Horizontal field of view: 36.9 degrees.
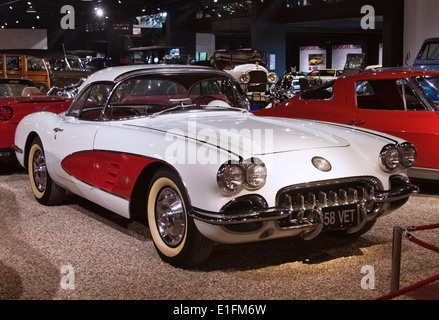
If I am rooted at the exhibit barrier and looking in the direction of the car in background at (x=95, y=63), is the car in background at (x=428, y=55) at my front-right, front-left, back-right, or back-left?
front-right

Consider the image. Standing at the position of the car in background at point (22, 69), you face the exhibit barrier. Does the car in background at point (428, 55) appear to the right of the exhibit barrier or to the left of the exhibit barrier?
left

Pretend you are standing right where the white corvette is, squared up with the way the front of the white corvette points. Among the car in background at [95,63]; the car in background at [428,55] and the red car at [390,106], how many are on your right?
0

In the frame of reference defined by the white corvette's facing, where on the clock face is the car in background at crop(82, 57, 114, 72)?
The car in background is roughly at 7 o'clock from the white corvette.

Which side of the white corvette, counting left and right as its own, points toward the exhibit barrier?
front

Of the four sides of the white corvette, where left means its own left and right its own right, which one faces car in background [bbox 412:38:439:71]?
left

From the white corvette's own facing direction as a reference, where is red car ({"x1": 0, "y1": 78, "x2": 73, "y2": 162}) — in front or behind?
behind

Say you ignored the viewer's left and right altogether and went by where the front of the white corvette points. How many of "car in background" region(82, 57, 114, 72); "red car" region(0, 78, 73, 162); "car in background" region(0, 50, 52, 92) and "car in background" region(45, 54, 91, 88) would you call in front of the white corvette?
0

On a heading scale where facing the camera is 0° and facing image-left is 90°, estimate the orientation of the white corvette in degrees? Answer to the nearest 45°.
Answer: approximately 315°

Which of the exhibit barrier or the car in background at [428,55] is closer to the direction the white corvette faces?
the exhibit barrier

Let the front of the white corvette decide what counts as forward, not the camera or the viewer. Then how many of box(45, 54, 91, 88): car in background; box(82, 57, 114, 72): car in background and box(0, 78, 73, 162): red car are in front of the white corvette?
0

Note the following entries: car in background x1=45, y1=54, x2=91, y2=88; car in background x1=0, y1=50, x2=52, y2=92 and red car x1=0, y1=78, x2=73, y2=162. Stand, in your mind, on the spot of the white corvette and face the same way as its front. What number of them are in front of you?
0
